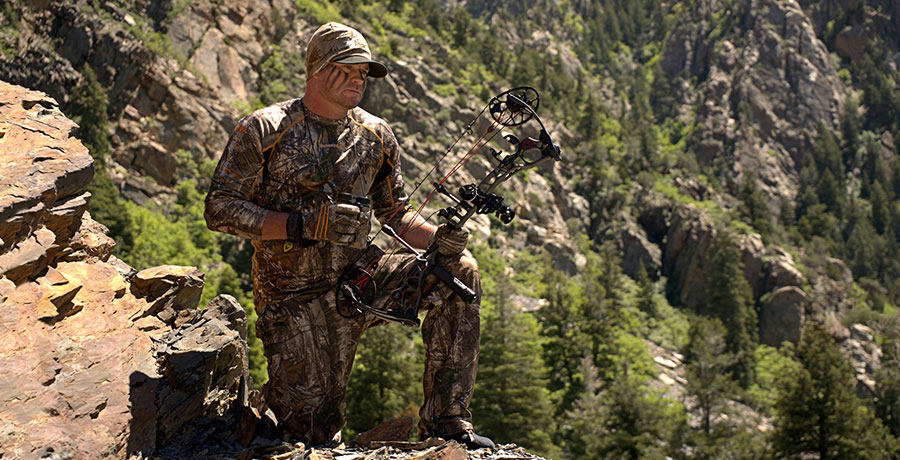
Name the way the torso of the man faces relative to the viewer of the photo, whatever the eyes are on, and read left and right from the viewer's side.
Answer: facing the viewer and to the right of the viewer

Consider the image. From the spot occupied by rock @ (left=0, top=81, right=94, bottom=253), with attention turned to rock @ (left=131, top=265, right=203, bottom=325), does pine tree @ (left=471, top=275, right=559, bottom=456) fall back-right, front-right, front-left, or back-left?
front-left

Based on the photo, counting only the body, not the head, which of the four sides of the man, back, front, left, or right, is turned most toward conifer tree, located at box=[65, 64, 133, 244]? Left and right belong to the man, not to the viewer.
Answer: back

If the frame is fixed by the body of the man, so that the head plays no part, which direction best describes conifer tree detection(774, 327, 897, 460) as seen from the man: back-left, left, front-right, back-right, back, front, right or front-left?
left

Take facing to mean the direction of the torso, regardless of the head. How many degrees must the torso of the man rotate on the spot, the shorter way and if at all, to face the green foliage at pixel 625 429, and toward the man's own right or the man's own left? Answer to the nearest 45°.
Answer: approximately 90° to the man's own left

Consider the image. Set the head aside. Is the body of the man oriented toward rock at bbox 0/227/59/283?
no

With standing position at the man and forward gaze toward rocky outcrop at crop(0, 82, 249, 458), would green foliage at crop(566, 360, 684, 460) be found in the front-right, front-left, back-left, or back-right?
back-right
